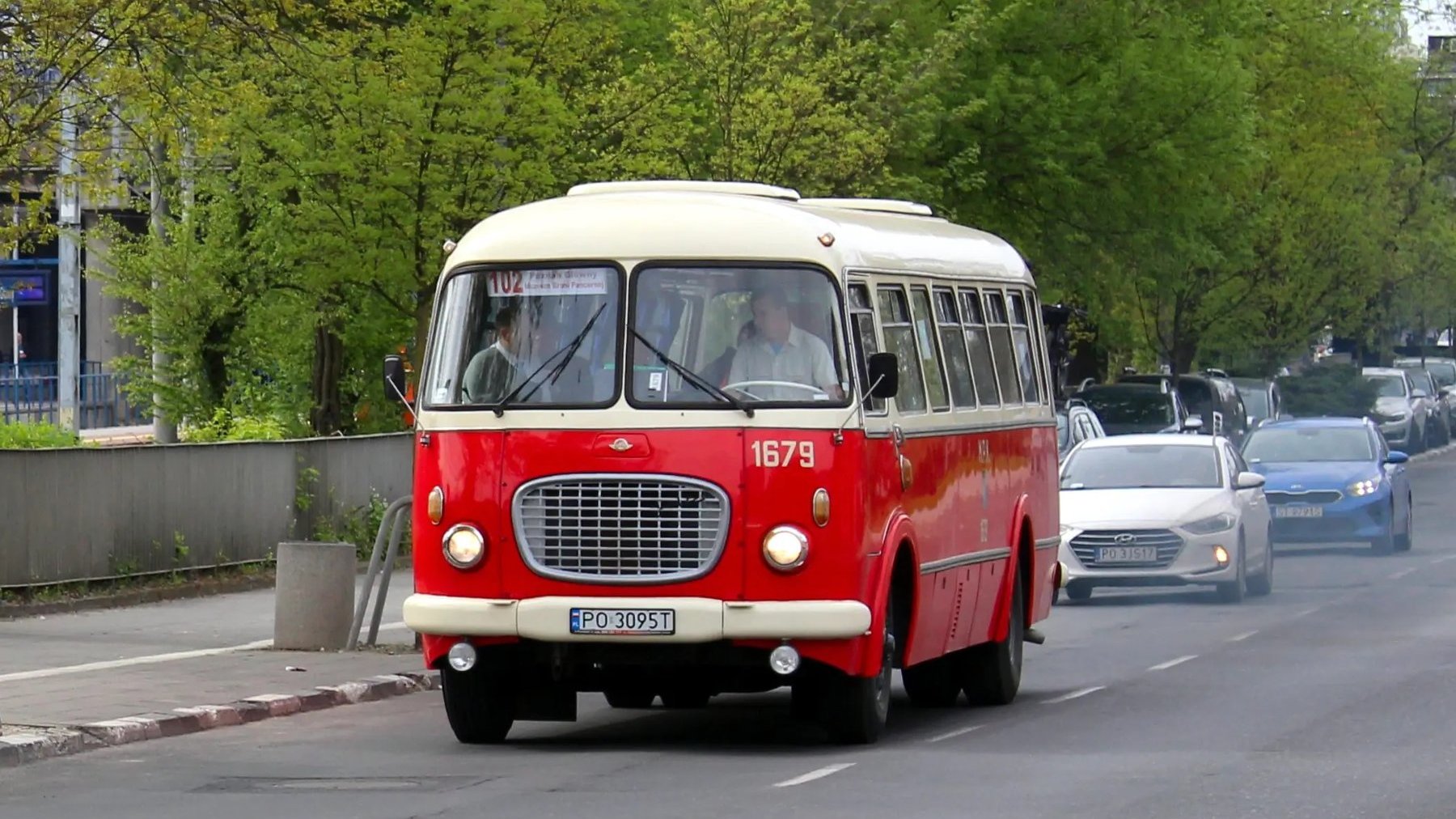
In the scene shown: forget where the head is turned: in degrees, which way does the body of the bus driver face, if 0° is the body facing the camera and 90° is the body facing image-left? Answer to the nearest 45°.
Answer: approximately 0°

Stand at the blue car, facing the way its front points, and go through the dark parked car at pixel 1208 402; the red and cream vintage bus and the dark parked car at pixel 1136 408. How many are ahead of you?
1

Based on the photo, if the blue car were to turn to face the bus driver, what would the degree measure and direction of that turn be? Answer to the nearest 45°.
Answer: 0° — it already faces them

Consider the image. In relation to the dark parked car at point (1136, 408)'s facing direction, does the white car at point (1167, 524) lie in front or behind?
in front

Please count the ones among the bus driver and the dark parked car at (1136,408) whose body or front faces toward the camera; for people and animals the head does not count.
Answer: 2

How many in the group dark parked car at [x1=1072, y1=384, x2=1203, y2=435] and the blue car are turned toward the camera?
2

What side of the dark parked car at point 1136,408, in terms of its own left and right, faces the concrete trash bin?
front

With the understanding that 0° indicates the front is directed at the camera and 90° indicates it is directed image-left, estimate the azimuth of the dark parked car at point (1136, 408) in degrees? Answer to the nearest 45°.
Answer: approximately 0°

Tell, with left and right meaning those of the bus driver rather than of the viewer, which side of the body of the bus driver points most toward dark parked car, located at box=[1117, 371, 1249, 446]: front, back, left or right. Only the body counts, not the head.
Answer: back
